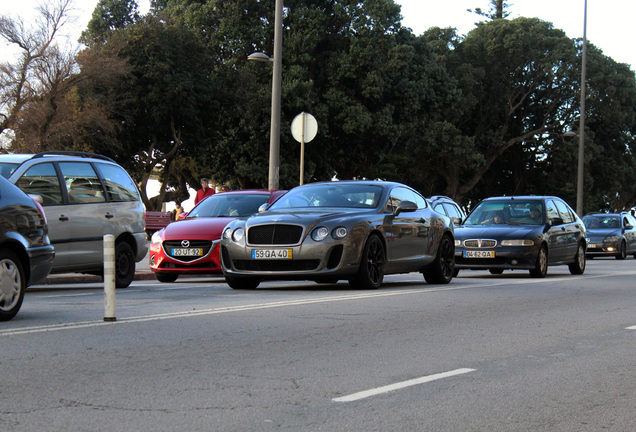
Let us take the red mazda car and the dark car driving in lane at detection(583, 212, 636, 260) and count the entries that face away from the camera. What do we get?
0

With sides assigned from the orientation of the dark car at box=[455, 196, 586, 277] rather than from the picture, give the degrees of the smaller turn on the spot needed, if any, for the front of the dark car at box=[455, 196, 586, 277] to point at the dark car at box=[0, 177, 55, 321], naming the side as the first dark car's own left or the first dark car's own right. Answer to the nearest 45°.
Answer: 0° — it already faces it

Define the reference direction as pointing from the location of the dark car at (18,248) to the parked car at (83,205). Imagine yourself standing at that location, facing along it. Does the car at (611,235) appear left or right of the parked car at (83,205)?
right

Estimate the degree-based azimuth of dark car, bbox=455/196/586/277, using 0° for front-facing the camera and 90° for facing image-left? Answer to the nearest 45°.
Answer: approximately 45°

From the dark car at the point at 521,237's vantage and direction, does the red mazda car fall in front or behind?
in front

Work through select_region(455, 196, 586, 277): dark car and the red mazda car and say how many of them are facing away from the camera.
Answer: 0

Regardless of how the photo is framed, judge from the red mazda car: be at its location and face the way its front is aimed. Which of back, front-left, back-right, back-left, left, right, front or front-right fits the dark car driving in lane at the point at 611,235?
back

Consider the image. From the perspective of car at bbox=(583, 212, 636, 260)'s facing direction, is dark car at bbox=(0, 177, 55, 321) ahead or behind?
ahead

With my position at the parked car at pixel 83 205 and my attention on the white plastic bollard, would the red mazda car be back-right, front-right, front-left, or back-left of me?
back-left

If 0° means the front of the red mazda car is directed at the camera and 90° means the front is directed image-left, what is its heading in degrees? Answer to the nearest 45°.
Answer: approximately 45°
